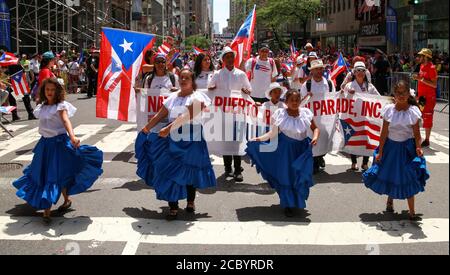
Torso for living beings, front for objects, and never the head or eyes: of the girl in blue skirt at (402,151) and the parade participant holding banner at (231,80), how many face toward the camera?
2

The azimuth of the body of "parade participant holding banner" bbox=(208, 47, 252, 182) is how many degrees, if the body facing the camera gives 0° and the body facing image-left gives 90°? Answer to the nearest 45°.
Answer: approximately 0°

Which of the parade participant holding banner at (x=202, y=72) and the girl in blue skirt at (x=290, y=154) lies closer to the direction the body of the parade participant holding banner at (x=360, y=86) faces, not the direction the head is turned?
the girl in blue skirt

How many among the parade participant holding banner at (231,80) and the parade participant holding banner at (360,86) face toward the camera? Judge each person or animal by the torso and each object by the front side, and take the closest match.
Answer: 2

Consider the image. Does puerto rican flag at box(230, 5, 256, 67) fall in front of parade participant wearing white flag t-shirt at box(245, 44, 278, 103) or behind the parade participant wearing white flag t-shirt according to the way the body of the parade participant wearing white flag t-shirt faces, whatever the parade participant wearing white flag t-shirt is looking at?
behind

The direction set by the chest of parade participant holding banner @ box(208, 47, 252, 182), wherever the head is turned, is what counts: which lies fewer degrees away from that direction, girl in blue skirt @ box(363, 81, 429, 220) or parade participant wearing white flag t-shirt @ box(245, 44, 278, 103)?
the girl in blue skirt

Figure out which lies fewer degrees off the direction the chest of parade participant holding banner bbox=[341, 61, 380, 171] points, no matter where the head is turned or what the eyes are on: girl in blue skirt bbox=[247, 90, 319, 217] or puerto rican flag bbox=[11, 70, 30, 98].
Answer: the girl in blue skirt
